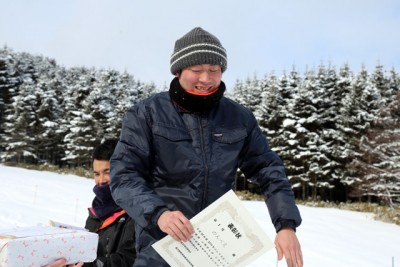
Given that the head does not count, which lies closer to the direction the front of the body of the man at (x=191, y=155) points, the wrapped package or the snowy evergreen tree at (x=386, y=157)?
the wrapped package

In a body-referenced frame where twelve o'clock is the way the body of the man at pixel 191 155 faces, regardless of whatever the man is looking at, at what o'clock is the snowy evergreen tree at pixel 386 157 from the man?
The snowy evergreen tree is roughly at 7 o'clock from the man.

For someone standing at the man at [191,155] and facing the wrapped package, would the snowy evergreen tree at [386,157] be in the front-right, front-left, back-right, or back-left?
back-right

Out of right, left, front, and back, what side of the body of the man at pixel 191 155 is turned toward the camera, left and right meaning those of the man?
front

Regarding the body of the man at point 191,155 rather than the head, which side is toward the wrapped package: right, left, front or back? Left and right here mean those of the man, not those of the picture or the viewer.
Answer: right
